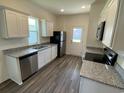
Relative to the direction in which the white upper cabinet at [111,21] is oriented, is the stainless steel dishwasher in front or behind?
in front

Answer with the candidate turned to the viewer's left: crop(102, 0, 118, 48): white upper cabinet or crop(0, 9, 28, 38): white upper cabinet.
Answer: crop(102, 0, 118, 48): white upper cabinet

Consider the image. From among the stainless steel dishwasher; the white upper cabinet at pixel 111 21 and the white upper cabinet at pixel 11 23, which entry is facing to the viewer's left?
the white upper cabinet at pixel 111 21

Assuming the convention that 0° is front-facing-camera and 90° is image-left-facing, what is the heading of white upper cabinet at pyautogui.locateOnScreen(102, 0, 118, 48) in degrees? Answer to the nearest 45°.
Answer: approximately 90°

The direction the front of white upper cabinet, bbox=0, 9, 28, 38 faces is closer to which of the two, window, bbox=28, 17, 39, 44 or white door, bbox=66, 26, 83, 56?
the white door

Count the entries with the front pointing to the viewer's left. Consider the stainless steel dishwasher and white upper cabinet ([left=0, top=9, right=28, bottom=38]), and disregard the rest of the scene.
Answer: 0

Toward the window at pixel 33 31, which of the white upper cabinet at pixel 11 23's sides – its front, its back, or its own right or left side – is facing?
left

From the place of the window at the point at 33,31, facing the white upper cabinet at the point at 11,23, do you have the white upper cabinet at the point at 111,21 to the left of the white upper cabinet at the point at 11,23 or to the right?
left

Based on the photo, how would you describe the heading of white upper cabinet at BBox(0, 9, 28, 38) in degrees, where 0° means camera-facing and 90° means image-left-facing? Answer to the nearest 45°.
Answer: approximately 315°

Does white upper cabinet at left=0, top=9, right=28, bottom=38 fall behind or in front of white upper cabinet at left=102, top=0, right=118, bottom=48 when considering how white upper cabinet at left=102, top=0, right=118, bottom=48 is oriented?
in front

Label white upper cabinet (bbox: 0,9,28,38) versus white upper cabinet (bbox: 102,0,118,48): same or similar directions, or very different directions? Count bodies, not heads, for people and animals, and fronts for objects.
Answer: very different directions

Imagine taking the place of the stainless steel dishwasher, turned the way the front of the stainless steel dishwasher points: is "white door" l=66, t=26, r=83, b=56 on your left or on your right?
on your left

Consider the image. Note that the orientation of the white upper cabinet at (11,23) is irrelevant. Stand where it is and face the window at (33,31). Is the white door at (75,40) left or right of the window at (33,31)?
right

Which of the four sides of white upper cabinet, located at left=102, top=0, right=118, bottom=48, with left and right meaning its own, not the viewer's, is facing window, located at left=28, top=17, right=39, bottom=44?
front
